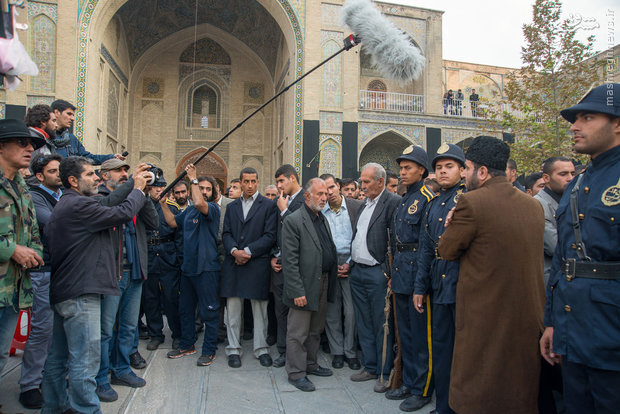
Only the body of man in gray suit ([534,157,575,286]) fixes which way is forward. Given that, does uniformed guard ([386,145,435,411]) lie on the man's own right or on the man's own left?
on the man's own right

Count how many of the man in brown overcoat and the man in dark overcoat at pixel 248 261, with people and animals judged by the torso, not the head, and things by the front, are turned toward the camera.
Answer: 1

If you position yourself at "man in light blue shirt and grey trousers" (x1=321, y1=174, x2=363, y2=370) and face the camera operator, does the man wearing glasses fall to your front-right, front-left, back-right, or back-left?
front-left

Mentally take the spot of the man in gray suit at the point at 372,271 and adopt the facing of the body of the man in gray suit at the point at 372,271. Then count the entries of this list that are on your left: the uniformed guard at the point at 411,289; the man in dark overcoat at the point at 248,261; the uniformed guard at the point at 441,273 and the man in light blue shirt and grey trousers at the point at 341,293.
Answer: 2

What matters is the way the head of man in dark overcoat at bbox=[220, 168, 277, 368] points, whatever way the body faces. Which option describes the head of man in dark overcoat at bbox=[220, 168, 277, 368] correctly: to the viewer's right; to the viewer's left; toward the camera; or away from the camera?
toward the camera

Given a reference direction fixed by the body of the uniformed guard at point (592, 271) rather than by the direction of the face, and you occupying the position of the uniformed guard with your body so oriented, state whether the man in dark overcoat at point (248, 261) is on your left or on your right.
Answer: on your right

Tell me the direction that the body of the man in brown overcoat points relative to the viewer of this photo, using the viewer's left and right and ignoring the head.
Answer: facing away from the viewer and to the left of the viewer

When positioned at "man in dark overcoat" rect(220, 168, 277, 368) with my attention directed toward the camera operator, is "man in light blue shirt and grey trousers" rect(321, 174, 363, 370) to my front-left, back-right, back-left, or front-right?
back-left

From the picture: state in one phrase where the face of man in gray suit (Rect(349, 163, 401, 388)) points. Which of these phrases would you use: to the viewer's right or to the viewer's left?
to the viewer's left

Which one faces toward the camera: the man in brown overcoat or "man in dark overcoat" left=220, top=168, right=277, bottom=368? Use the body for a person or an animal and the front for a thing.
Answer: the man in dark overcoat

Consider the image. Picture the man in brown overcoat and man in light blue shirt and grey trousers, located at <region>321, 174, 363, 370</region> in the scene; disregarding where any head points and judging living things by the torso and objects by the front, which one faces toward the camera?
the man in light blue shirt and grey trousers

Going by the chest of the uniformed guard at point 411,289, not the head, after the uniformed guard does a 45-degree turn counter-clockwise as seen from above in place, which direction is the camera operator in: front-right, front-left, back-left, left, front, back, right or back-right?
right

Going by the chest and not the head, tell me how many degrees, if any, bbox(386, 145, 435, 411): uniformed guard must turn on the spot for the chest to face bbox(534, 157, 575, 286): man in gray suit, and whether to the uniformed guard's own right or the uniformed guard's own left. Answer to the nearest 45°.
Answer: approximately 135° to the uniformed guard's own left

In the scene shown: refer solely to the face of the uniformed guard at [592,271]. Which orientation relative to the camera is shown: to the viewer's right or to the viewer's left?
to the viewer's left

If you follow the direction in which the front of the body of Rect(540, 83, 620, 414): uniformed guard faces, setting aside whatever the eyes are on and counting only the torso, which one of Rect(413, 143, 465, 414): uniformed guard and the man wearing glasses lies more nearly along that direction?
the man wearing glasses

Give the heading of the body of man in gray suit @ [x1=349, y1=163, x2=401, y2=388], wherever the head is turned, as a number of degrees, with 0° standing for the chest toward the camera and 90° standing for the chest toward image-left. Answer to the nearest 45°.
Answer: approximately 45°

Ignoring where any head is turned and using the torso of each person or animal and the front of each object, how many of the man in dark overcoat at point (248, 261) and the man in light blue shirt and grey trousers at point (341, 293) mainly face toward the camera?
2

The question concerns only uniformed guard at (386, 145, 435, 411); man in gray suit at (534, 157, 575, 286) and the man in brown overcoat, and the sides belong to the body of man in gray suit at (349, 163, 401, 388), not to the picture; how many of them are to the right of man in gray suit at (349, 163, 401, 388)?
0

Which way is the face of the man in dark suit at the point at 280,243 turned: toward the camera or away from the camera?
toward the camera
